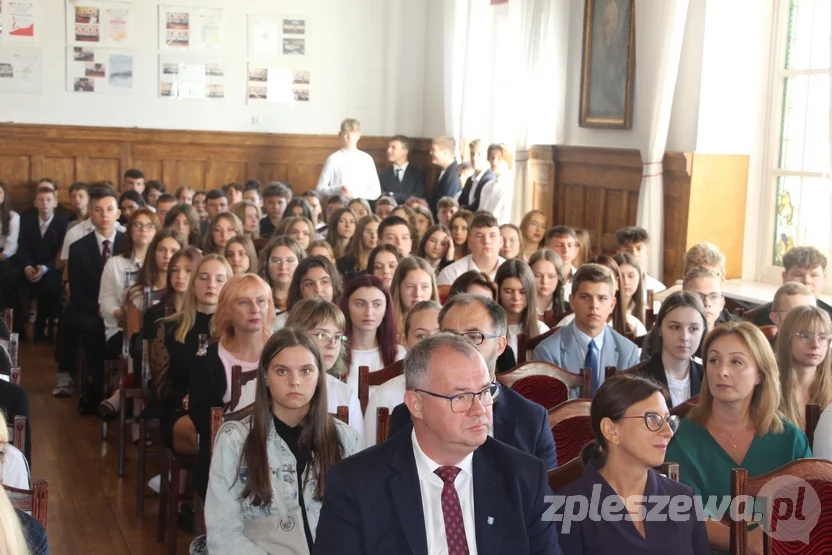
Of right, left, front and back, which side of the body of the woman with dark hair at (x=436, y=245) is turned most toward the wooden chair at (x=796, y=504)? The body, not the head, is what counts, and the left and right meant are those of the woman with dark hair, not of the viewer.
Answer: front

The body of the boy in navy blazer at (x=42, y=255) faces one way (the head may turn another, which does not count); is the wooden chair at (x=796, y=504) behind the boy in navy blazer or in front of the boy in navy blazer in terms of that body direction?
in front

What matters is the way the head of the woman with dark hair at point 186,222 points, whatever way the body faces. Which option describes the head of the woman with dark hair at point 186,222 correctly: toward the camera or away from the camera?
toward the camera

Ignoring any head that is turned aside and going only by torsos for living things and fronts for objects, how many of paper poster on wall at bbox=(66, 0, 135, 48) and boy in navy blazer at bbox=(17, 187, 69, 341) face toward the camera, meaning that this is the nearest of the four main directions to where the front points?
2

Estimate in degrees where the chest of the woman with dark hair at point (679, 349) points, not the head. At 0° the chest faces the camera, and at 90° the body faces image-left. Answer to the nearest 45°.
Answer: approximately 315°

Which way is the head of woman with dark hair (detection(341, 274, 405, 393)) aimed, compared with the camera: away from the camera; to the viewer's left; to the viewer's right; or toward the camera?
toward the camera

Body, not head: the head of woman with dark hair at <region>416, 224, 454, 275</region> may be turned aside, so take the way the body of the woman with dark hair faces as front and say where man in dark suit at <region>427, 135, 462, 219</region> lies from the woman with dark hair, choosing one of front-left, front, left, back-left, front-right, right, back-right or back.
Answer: back

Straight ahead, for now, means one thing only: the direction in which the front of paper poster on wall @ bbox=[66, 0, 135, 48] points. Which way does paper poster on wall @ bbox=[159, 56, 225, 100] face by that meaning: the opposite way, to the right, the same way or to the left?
the same way

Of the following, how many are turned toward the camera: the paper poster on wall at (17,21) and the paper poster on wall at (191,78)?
2

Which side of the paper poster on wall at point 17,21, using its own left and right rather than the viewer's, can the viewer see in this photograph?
front

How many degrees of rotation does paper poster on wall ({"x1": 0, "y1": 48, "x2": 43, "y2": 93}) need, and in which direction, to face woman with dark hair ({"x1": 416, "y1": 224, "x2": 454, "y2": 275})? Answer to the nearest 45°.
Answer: approximately 45° to its left

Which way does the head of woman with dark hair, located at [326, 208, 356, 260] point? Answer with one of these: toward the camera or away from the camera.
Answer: toward the camera

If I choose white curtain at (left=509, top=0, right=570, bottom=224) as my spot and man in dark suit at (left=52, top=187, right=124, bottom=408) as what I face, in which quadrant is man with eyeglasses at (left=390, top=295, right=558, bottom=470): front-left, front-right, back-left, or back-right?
front-left

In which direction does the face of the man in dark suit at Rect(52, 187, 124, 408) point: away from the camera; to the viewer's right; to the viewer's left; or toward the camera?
toward the camera

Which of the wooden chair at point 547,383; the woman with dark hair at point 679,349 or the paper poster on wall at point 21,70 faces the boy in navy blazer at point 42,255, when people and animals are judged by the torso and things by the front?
the paper poster on wall

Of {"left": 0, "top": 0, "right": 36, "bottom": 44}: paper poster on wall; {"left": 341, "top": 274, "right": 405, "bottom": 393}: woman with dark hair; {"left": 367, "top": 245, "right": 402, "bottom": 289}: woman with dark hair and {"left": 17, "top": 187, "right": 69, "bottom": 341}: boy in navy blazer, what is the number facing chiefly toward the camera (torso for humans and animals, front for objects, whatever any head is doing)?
4

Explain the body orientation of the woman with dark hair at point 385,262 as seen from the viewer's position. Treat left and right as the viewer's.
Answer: facing the viewer

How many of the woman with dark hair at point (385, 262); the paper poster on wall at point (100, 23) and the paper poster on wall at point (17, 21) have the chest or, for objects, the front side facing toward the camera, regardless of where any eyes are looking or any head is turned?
3
